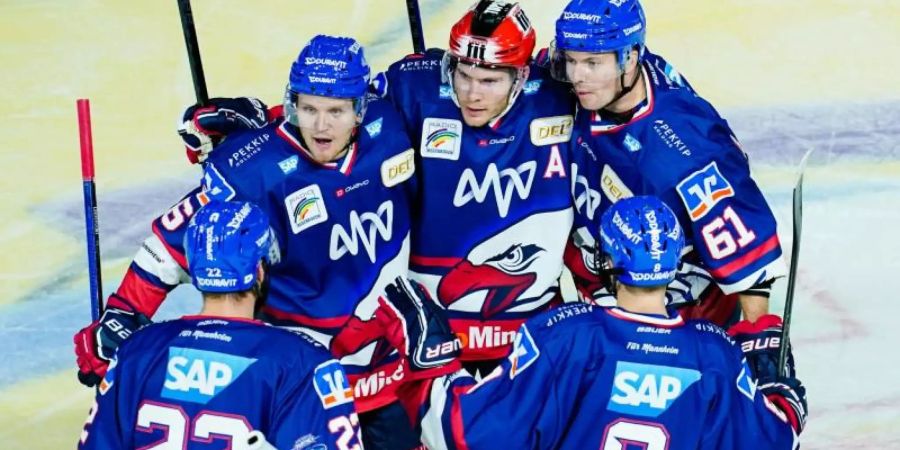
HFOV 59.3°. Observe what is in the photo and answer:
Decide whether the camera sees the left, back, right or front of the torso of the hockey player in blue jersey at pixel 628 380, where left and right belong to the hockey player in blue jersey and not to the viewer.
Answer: back

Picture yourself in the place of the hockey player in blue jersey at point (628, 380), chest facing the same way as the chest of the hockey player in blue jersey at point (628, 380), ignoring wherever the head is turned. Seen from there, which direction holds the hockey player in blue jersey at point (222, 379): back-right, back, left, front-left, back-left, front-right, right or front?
left

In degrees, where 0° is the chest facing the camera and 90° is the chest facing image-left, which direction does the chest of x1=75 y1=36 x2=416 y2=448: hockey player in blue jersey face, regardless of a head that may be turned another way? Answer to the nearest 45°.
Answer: approximately 0°

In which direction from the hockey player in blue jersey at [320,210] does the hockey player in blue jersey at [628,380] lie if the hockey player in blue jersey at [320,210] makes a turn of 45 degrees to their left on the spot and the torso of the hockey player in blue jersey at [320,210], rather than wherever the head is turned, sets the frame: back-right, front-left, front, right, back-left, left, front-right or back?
front

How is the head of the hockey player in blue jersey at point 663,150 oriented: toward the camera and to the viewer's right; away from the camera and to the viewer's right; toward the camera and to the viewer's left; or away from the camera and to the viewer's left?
toward the camera and to the viewer's left

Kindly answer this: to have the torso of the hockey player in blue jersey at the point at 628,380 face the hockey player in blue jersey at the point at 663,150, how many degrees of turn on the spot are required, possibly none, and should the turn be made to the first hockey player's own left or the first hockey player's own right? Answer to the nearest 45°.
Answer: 0° — they already face them

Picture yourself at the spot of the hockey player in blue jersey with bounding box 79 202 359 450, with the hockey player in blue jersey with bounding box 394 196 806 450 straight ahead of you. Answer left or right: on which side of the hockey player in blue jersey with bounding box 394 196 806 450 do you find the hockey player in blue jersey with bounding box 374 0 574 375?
left

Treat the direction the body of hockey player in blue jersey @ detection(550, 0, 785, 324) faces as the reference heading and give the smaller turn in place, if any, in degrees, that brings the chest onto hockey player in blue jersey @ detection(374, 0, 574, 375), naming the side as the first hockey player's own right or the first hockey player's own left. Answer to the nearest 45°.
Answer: approximately 45° to the first hockey player's own right

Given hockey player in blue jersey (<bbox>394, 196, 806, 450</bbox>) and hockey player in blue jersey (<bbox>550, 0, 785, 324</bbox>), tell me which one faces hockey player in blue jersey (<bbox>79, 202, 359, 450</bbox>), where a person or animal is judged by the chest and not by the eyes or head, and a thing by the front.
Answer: hockey player in blue jersey (<bbox>550, 0, 785, 324</bbox>)
